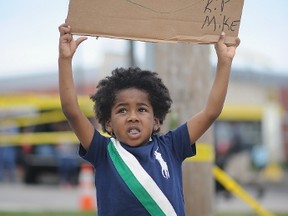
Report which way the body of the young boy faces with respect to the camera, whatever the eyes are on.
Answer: toward the camera

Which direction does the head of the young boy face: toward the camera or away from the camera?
toward the camera

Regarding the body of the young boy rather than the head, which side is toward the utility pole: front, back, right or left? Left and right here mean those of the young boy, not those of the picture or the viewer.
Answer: back
